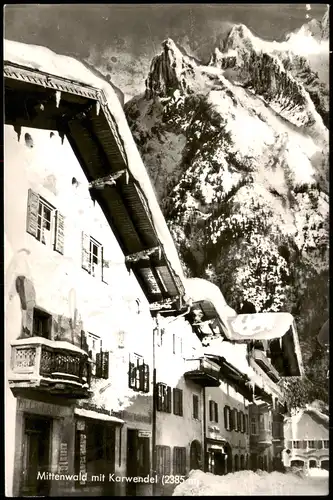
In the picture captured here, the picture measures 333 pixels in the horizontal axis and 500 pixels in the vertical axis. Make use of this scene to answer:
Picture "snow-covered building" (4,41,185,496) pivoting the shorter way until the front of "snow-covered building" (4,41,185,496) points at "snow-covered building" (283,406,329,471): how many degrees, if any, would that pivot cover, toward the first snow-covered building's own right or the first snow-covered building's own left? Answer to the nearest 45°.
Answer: approximately 45° to the first snow-covered building's own left

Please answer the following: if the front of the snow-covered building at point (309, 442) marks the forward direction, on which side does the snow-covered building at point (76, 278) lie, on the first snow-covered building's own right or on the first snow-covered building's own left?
on the first snow-covered building's own right

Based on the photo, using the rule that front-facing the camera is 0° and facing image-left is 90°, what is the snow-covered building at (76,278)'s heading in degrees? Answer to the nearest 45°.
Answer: approximately 315°

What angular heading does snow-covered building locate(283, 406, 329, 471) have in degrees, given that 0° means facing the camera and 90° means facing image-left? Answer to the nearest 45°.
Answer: approximately 0°
